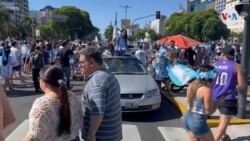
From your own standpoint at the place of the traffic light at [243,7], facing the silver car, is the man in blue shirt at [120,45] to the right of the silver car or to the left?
right

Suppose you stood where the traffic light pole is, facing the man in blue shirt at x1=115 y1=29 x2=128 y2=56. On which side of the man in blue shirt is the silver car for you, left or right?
left
